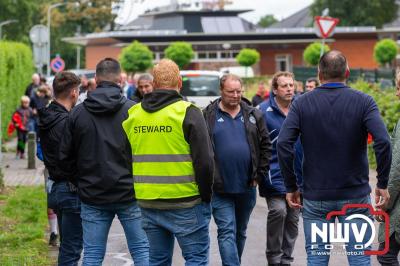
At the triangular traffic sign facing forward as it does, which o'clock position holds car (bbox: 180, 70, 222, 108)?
The car is roughly at 4 o'clock from the triangular traffic sign.

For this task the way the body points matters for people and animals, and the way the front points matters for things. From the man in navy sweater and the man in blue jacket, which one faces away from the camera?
the man in navy sweater

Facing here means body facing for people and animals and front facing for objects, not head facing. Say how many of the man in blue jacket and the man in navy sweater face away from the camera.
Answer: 1

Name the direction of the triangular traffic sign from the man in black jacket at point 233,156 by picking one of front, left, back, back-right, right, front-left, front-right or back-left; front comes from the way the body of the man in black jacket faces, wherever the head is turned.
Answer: back

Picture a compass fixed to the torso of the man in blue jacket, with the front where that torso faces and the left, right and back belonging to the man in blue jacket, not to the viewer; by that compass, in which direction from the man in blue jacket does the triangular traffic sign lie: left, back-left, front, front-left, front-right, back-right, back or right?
back-left

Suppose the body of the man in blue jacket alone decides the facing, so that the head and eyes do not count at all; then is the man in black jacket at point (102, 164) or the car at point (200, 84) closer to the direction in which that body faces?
the man in black jacket

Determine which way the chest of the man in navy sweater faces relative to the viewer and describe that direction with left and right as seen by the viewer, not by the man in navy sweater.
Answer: facing away from the viewer

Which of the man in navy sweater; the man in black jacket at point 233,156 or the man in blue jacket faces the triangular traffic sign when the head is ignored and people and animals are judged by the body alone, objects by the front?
the man in navy sweater

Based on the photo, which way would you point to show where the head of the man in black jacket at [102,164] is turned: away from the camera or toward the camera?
away from the camera

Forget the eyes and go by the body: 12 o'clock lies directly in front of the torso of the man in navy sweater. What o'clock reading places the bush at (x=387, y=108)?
The bush is roughly at 12 o'clock from the man in navy sweater.

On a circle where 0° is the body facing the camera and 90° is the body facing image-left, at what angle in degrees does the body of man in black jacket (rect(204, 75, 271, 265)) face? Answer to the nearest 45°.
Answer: approximately 0°

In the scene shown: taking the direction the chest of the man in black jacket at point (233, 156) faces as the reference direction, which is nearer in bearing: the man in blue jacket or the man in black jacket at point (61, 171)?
the man in black jacket

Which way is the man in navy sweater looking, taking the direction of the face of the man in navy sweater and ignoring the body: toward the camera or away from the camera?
away from the camera
